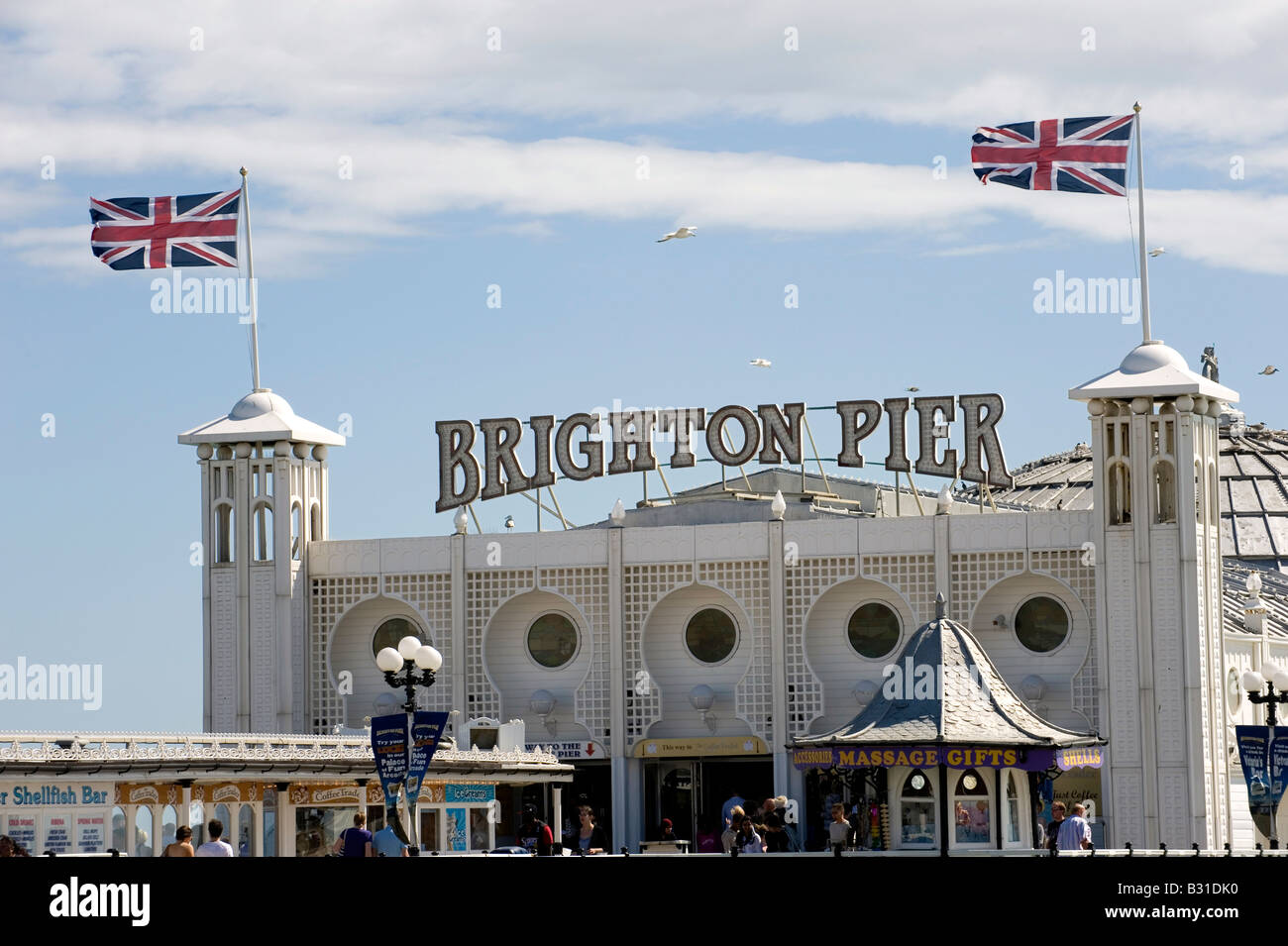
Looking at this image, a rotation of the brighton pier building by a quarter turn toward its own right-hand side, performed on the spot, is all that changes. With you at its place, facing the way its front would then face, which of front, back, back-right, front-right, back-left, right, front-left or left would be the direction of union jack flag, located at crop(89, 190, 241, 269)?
front

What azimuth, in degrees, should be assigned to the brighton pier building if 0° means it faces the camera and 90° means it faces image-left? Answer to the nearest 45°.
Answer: approximately 0°

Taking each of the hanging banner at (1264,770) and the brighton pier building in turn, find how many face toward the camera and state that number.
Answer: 2

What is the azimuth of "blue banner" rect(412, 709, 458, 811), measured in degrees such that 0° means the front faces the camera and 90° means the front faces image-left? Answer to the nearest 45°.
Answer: approximately 0°
